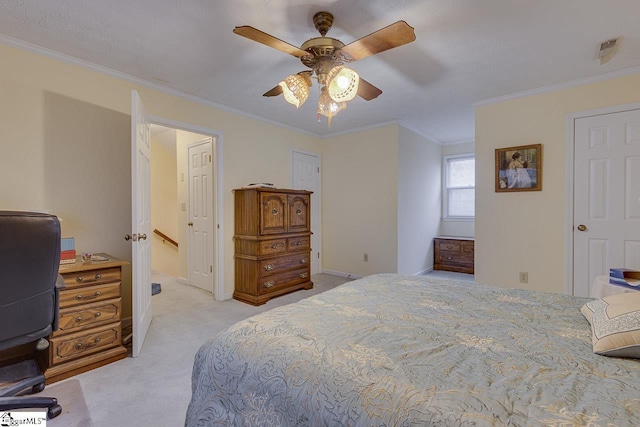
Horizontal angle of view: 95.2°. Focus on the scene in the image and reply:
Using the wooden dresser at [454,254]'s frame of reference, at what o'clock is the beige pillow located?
The beige pillow is roughly at 12 o'clock from the wooden dresser.

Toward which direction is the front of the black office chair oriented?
away from the camera

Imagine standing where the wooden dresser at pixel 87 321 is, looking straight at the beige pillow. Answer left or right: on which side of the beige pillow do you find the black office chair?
right

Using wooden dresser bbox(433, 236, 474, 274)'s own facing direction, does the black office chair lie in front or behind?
in front

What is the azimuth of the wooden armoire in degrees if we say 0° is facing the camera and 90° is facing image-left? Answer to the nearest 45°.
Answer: approximately 315°

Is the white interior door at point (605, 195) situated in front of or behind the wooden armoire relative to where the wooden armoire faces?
in front

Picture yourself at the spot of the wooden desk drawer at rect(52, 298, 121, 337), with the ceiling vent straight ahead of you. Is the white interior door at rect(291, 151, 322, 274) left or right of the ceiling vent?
left

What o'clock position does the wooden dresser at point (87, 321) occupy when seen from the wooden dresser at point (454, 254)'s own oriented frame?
the wooden dresser at point (87, 321) is roughly at 1 o'clock from the wooden dresser at point (454, 254).

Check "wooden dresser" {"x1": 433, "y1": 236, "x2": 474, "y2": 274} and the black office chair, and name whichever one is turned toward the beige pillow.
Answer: the wooden dresser

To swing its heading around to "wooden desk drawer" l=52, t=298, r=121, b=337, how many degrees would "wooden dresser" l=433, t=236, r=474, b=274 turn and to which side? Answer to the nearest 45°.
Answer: approximately 45° to its right

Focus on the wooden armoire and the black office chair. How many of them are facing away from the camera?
1
